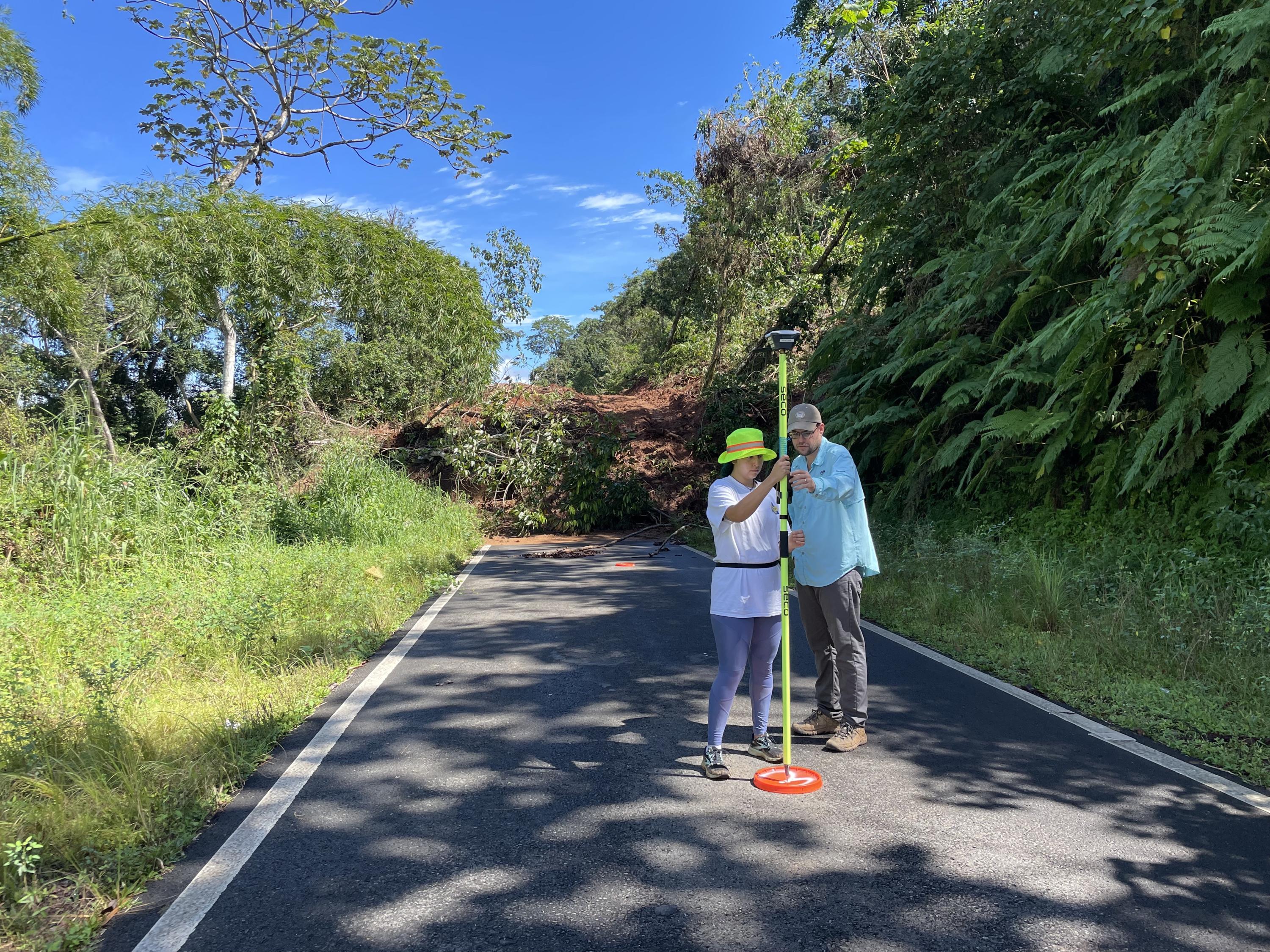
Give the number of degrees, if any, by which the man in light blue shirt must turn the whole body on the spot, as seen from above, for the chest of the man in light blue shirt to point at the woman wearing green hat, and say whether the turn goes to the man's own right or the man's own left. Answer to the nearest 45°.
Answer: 0° — they already face them

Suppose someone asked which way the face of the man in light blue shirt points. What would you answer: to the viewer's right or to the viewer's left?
to the viewer's left

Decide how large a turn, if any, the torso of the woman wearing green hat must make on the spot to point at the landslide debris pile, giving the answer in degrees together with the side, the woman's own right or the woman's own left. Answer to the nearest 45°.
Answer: approximately 135° to the woman's own left

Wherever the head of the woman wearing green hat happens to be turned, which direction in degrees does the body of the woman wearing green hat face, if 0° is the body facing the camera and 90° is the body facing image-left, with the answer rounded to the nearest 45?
approximately 315°

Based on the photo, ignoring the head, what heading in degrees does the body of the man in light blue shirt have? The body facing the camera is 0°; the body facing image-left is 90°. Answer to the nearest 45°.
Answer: approximately 45°

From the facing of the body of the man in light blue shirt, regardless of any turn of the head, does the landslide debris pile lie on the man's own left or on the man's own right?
on the man's own right

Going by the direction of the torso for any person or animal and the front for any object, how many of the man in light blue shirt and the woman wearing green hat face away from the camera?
0

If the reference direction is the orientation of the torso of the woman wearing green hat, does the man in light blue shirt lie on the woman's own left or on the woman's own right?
on the woman's own left

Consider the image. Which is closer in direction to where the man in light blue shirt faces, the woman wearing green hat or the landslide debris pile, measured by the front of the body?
the woman wearing green hat
